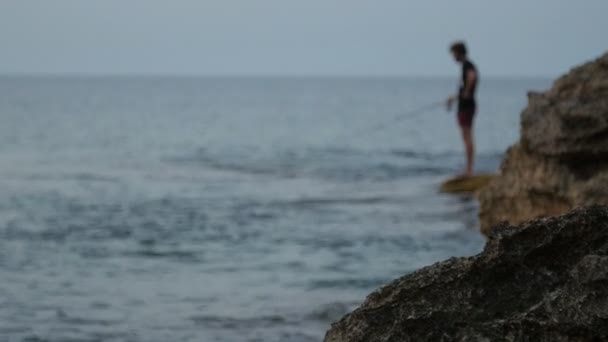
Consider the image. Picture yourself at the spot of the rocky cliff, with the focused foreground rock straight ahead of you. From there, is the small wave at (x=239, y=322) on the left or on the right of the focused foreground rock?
right

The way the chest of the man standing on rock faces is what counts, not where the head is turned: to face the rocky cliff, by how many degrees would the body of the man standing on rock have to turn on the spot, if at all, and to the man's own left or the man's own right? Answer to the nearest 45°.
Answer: approximately 90° to the man's own left

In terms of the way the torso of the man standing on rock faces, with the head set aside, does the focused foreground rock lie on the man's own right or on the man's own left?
on the man's own left

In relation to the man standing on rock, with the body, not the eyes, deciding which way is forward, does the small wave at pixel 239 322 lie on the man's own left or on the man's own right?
on the man's own left

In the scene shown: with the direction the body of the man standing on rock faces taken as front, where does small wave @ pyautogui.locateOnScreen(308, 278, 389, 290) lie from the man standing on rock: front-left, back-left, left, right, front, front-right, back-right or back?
left

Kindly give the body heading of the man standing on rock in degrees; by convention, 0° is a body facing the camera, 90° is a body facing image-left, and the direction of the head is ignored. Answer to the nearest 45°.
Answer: approximately 90°
